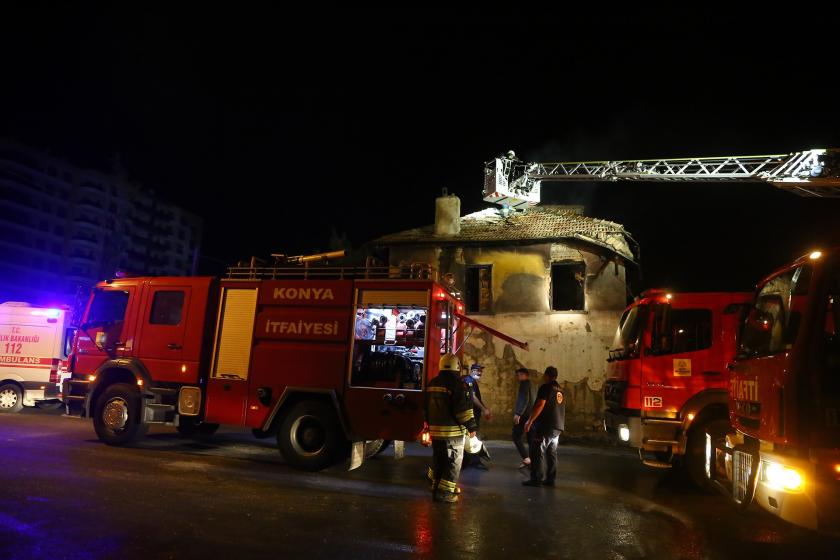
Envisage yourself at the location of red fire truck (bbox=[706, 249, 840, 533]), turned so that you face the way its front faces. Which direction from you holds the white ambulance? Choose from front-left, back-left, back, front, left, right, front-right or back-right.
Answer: front-right

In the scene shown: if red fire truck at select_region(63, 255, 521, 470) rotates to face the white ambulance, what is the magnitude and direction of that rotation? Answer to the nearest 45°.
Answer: approximately 45° to its right

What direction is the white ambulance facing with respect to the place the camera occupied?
facing to the left of the viewer

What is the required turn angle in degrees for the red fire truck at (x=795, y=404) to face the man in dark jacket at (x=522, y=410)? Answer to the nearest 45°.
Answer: approximately 90° to its right

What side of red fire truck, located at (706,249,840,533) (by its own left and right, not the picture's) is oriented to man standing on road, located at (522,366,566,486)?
right

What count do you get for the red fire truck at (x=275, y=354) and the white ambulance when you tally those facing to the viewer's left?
2

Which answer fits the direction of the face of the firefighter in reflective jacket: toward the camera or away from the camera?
away from the camera

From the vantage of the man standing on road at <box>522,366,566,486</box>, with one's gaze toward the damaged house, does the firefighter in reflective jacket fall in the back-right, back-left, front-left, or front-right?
back-left

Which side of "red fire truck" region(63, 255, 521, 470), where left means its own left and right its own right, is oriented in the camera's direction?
left

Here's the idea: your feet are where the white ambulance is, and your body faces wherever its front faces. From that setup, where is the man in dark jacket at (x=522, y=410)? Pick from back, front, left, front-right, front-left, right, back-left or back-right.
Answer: back-left

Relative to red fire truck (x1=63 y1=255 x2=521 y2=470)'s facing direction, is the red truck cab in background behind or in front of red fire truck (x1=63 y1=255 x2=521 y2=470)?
behind
